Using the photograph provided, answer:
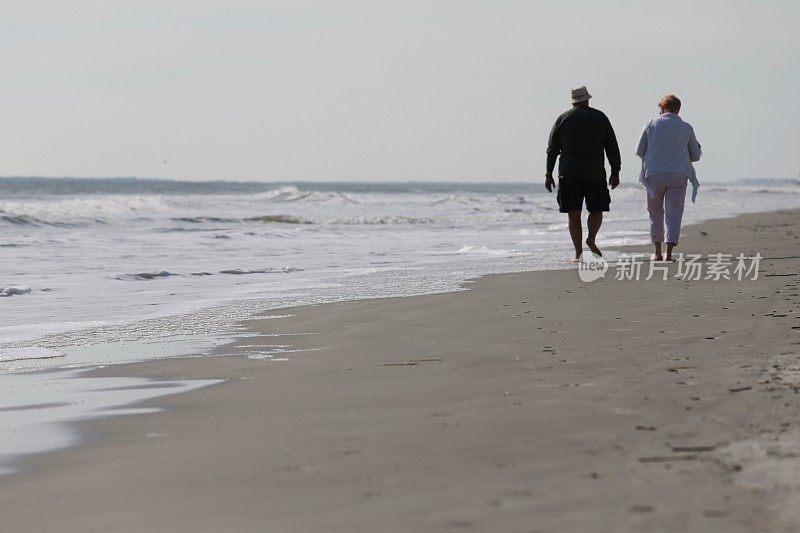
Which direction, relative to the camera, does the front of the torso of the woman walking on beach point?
away from the camera

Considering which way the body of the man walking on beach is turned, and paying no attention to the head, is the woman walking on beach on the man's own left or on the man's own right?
on the man's own right

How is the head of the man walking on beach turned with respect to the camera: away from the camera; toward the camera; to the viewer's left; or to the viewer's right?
away from the camera

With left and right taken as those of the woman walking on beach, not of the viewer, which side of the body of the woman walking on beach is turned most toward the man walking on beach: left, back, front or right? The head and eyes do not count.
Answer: left

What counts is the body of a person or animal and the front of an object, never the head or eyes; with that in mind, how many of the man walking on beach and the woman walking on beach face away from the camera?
2

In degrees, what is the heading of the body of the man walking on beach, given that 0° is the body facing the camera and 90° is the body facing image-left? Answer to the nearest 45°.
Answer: approximately 180°
